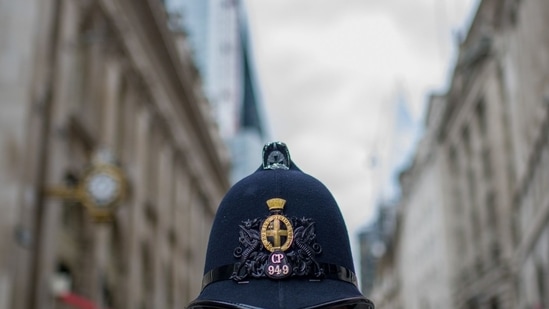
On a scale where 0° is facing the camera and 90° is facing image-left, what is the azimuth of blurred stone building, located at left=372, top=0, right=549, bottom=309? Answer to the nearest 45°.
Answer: approximately 90°

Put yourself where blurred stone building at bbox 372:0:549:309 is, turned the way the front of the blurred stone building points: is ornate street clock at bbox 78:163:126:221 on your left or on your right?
on your left

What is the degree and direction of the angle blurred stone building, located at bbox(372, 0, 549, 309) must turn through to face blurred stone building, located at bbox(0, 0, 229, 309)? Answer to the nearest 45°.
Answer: approximately 45° to its left
